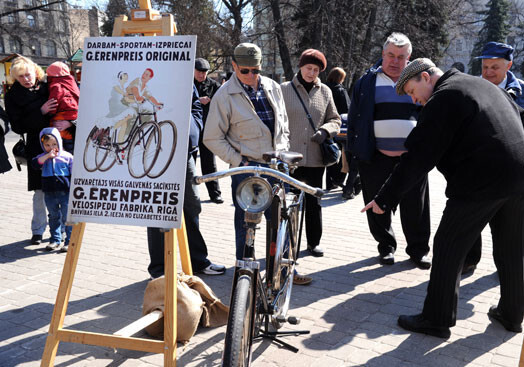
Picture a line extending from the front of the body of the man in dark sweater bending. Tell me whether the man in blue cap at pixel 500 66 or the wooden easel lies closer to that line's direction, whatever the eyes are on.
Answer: the wooden easel

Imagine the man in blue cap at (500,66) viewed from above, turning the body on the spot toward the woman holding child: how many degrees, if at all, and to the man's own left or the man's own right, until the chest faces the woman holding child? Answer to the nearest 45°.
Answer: approximately 45° to the man's own right

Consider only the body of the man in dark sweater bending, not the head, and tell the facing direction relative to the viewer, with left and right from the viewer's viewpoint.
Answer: facing to the left of the viewer

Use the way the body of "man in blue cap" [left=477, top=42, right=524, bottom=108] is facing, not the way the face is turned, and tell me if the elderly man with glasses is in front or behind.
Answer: in front

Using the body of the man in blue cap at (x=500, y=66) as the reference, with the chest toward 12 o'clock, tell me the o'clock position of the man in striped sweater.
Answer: The man in striped sweater is roughly at 1 o'clock from the man in blue cap.

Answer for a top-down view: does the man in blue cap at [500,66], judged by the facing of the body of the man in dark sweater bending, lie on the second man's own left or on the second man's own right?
on the second man's own right

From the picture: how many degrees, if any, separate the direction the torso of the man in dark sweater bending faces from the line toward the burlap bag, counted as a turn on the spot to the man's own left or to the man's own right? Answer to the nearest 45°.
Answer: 0° — they already face it

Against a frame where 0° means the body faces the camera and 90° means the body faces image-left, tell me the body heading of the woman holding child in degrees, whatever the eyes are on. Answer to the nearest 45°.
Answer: approximately 315°

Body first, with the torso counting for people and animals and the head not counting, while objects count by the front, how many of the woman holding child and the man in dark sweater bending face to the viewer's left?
1

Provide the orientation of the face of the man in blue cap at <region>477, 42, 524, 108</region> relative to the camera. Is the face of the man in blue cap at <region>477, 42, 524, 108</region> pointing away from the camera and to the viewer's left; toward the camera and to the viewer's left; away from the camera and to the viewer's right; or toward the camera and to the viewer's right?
toward the camera and to the viewer's left

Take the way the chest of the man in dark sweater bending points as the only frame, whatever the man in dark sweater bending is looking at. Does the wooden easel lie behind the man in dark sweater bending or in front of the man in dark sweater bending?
in front

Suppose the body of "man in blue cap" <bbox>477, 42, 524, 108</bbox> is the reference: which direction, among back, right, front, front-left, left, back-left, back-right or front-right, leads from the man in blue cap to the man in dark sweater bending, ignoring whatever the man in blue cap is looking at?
front-left
